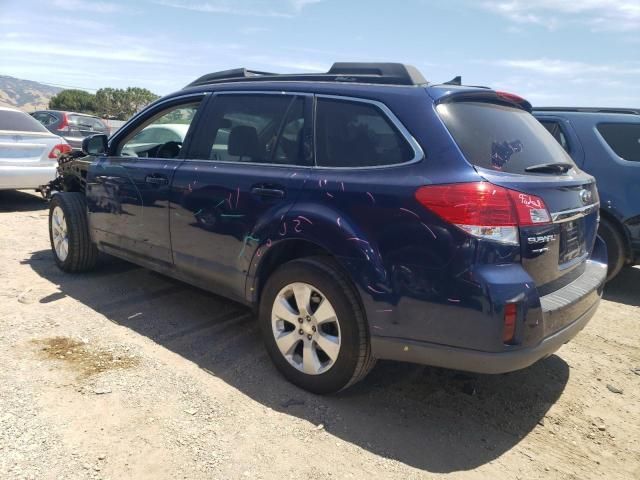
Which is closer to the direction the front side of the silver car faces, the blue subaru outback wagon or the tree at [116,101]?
the tree

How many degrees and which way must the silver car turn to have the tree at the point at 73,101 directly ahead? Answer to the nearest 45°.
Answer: approximately 45° to its right

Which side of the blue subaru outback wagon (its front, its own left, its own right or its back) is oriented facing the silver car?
front

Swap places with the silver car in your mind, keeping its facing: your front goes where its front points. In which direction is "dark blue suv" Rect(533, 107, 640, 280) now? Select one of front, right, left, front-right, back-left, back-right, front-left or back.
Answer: back

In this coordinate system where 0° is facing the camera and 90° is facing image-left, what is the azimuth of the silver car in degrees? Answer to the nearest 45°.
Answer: approximately 135°

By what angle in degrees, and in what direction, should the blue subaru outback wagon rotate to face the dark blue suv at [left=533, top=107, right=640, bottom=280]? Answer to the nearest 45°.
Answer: approximately 90° to its right

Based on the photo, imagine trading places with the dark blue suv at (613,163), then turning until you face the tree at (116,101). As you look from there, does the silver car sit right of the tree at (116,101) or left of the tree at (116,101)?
left

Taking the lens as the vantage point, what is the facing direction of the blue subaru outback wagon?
facing away from the viewer and to the left of the viewer

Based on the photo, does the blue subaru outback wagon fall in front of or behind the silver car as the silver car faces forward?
behind

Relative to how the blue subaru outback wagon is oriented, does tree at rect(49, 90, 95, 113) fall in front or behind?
in front

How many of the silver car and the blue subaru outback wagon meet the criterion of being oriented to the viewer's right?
0
